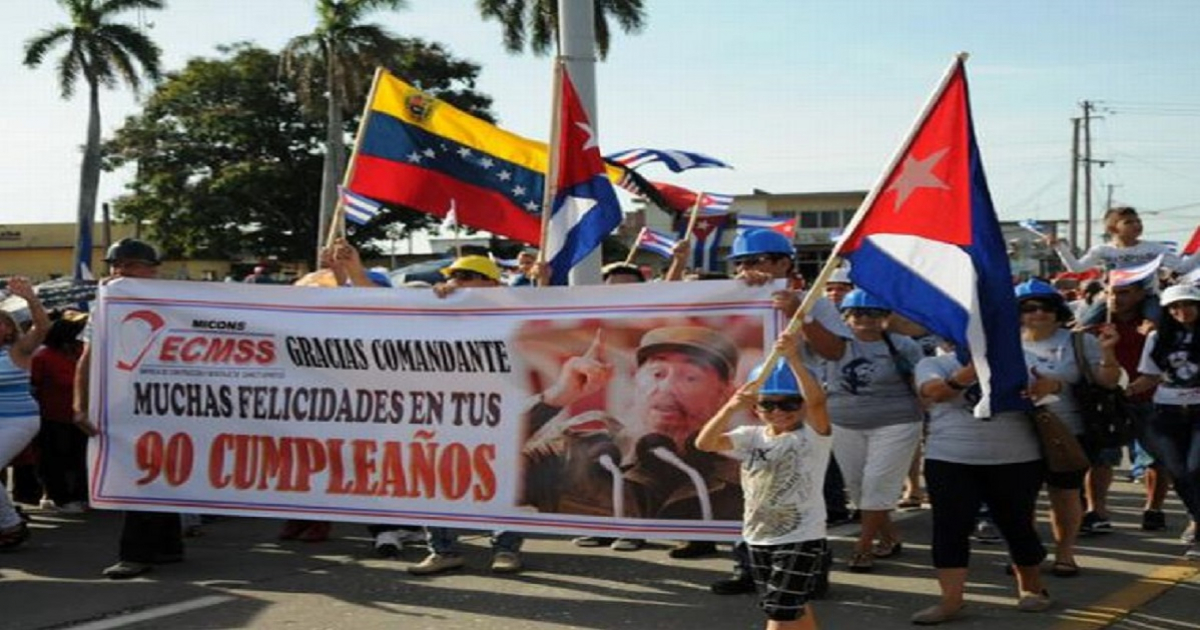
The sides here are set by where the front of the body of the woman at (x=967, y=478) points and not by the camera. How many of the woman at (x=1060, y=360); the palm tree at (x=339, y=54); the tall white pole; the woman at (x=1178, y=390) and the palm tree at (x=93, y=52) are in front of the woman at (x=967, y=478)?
0

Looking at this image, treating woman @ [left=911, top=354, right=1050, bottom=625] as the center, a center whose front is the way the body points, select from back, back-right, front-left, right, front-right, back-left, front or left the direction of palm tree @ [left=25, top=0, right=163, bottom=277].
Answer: back-right

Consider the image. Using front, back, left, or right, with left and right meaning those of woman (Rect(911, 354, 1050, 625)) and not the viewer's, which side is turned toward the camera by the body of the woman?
front

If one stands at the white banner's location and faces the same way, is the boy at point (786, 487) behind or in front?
in front

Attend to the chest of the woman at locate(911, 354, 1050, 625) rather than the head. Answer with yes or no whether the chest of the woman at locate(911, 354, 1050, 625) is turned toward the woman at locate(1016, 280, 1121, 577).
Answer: no

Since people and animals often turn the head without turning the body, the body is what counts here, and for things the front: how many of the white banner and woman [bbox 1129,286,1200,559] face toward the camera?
2

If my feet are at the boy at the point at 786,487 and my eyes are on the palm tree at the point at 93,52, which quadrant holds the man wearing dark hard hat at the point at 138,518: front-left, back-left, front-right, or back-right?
front-left

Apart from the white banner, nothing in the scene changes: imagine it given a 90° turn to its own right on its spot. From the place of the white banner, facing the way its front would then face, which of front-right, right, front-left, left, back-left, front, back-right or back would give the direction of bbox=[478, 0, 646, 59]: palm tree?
right

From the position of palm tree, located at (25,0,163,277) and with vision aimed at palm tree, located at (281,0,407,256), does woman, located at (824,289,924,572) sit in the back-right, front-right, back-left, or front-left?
front-right

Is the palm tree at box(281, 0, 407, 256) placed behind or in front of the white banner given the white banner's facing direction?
behind

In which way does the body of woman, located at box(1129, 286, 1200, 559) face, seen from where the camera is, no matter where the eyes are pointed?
toward the camera

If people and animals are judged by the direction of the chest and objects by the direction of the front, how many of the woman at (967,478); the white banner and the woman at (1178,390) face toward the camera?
3

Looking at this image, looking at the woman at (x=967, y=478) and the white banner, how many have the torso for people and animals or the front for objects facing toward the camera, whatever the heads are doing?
2

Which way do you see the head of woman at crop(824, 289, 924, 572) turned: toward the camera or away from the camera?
toward the camera

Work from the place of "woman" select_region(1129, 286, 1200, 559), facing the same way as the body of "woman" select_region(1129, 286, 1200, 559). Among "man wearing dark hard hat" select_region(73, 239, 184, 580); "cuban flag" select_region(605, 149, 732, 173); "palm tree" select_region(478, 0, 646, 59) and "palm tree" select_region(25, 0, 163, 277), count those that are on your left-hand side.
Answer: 0

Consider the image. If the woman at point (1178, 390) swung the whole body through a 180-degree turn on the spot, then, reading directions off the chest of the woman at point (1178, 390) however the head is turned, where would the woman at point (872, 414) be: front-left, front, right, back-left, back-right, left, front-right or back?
back-left

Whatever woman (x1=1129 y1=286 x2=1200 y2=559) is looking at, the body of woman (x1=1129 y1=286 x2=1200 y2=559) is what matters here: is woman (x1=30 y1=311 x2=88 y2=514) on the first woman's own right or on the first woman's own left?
on the first woman's own right

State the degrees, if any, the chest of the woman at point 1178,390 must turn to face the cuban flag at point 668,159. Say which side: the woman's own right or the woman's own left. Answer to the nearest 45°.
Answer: approximately 135° to the woman's own right
